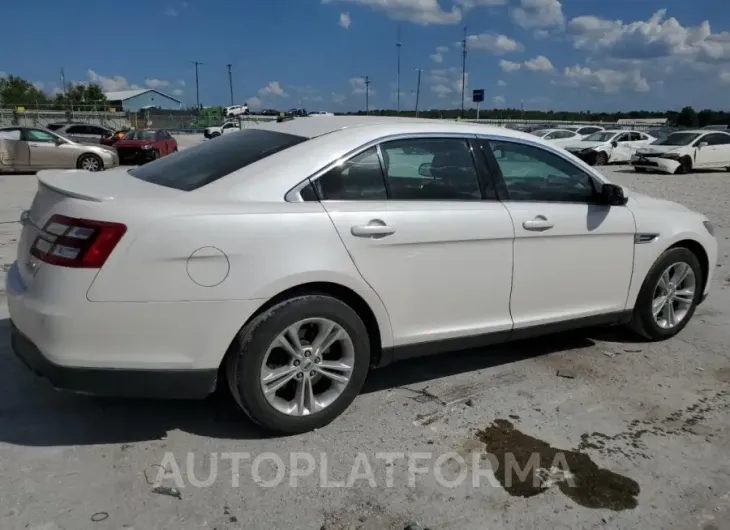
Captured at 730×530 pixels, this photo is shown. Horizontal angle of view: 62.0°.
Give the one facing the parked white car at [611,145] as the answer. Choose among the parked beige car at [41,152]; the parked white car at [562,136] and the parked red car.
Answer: the parked beige car

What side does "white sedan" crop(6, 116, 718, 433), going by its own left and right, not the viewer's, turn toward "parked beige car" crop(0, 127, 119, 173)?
left

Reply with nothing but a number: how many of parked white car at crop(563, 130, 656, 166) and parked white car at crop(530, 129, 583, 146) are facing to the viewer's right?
0

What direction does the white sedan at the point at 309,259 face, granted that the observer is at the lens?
facing away from the viewer and to the right of the viewer

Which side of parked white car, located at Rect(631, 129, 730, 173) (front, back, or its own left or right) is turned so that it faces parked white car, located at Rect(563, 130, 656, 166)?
right

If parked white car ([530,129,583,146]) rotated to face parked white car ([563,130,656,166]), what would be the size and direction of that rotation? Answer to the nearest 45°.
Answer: approximately 90° to its left

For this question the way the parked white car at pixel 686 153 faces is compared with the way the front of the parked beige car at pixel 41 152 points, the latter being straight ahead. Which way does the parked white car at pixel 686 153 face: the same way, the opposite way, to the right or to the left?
the opposite way

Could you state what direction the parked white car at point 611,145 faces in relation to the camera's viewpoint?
facing the viewer and to the left of the viewer

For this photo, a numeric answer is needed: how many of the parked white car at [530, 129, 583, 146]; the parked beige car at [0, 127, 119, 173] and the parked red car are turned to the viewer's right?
1

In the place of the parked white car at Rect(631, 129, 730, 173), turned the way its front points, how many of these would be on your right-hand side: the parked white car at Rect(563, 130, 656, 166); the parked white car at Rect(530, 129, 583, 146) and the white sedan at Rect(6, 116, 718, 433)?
2

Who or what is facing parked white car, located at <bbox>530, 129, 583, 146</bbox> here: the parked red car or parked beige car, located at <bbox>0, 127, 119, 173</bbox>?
the parked beige car

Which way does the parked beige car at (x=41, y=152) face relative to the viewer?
to the viewer's right

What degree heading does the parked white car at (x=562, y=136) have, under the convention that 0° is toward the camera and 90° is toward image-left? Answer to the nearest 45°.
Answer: approximately 45°

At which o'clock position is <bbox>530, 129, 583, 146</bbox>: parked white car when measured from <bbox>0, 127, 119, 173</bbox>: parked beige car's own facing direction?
The parked white car is roughly at 12 o'clock from the parked beige car.

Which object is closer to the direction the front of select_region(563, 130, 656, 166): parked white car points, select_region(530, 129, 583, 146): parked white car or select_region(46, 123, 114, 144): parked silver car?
the parked silver car

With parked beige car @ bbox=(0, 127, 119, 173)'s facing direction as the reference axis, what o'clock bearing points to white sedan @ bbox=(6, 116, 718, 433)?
The white sedan is roughly at 3 o'clock from the parked beige car.
